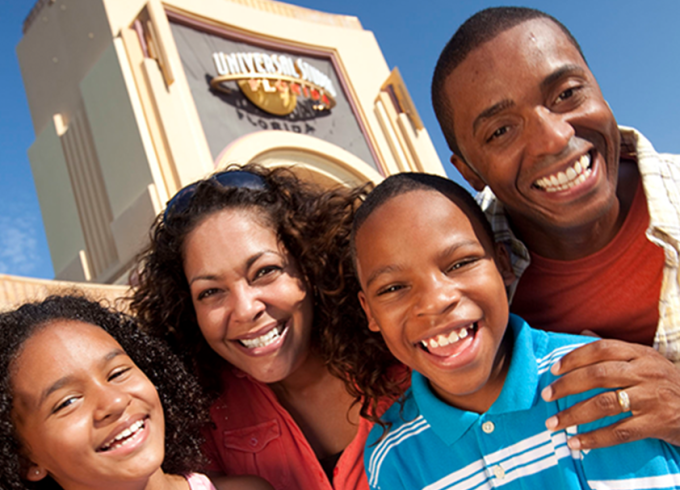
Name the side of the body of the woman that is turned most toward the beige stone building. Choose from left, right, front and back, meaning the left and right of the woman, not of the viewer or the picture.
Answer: back

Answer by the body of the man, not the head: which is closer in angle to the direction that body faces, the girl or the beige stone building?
the girl

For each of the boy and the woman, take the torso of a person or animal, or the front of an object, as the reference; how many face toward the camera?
2

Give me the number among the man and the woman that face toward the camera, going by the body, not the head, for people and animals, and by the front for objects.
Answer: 2

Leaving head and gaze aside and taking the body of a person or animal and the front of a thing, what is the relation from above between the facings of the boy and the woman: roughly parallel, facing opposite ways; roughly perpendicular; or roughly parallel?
roughly parallel

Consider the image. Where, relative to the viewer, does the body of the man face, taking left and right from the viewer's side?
facing the viewer

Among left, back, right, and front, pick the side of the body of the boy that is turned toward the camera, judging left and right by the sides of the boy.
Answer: front

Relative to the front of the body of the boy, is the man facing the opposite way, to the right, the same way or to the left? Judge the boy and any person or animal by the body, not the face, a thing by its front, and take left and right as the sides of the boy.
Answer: the same way

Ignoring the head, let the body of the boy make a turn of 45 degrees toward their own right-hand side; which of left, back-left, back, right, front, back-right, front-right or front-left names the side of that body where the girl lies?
front-right

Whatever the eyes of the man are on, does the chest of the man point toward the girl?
no

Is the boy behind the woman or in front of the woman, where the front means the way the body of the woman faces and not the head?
in front

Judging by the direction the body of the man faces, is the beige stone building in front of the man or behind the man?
behind
